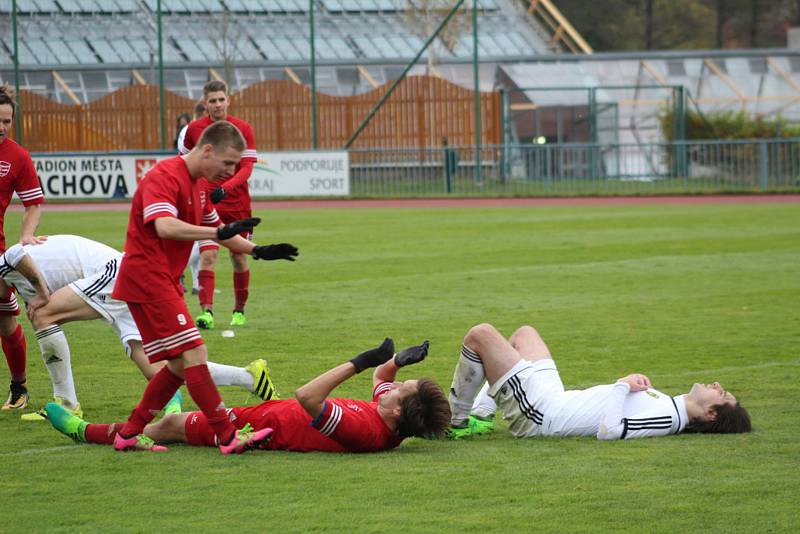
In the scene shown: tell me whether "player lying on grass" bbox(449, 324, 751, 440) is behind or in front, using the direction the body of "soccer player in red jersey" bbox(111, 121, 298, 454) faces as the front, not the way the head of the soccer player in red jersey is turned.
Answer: in front

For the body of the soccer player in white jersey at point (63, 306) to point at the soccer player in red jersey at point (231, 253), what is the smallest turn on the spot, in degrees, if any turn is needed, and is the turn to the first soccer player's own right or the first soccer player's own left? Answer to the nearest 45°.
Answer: approximately 90° to the first soccer player's own right

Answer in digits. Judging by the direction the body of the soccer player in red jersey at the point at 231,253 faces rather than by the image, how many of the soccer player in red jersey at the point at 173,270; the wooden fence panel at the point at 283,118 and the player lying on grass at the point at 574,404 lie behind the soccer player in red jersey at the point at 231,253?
1

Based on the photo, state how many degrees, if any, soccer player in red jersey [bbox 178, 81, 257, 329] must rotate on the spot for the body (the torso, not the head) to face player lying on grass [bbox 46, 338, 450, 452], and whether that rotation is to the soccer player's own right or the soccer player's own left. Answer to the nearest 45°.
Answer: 0° — they already face them

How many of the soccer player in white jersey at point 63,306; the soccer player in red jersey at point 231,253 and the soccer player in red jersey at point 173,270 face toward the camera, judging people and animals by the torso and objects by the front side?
1

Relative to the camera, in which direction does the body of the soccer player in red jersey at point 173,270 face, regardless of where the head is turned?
to the viewer's right

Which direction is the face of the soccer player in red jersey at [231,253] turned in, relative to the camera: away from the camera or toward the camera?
toward the camera

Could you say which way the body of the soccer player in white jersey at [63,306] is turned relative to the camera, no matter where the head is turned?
to the viewer's left

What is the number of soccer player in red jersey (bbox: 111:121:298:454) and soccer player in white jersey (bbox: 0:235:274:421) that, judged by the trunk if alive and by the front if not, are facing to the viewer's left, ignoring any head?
1

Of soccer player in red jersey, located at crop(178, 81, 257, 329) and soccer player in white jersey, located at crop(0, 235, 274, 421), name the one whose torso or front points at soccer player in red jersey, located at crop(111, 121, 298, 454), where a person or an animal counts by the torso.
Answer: soccer player in red jersey, located at crop(178, 81, 257, 329)

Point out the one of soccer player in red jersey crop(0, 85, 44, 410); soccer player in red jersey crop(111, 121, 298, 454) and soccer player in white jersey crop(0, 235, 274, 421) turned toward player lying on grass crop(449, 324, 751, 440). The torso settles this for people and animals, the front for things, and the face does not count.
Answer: soccer player in red jersey crop(111, 121, 298, 454)

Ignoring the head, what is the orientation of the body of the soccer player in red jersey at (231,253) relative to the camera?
toward the camera

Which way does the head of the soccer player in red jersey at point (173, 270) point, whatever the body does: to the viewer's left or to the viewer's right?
to the viewer's right

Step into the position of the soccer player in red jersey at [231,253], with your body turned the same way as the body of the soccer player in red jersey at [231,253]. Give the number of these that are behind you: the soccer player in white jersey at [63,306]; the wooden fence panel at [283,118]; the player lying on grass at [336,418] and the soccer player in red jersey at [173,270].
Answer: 1

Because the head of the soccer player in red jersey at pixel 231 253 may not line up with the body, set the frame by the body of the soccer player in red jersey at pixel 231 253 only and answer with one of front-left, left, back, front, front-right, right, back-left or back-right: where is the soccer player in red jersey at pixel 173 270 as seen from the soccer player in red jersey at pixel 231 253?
front

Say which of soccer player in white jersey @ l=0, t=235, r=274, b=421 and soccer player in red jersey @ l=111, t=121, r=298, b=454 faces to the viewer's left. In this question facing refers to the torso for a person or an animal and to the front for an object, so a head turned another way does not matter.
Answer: the soccer player in white jersey
